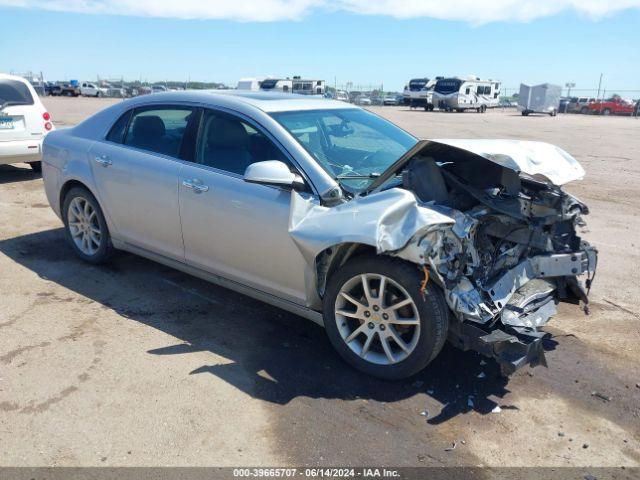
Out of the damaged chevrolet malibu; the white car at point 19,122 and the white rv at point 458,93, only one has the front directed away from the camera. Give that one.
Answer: the white car

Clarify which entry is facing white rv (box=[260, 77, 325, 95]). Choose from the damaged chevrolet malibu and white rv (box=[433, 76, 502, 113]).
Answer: white rv (box=[433, 76, 502, 113])

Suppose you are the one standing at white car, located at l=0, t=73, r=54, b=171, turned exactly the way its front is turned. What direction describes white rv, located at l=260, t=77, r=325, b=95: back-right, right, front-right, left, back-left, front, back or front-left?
front-right

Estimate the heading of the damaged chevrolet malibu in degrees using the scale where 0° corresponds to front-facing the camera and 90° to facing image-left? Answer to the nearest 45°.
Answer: approximately 315°

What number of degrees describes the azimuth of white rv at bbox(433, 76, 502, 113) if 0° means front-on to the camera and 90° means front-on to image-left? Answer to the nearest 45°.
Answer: approximately 45°

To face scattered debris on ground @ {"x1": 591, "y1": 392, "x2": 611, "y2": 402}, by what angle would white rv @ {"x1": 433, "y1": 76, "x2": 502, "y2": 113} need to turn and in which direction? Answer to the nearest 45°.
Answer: approximately 45° to its left

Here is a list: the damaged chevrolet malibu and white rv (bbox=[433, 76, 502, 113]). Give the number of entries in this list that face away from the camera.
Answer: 0

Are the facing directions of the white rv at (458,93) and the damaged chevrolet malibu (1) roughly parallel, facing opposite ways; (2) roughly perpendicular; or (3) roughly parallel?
roughly perpendicular

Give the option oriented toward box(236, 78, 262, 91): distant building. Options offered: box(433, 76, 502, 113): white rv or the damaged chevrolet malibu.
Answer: the white rv

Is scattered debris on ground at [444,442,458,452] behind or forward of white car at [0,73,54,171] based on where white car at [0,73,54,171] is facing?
behind

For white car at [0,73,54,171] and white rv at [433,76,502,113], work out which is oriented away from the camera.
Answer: the white car

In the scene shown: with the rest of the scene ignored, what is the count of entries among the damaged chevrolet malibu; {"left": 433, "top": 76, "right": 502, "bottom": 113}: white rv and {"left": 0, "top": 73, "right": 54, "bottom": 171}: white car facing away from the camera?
1

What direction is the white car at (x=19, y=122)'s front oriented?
away from the camera

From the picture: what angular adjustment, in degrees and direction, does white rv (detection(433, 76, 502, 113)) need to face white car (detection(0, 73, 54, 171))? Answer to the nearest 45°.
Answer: approximately 45° to its left

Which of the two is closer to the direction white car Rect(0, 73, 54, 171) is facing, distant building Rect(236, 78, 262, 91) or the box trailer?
the distant building

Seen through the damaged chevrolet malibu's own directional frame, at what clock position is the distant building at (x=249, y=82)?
The distant building is roughly at 7 o'clock from the damaged chevrolet malibu.
